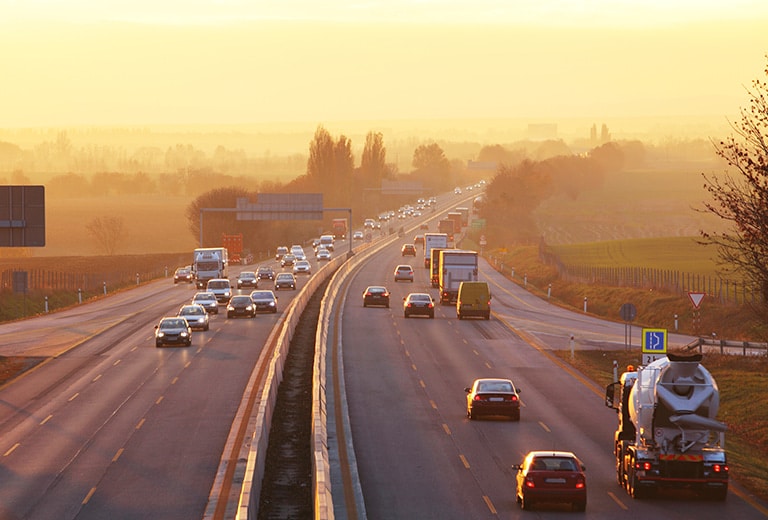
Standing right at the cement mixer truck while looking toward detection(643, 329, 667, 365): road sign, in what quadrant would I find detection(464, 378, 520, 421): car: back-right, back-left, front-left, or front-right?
front-left

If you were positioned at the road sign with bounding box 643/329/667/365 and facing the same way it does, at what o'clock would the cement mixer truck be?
The cement mixer truck is roughly at 12 o'clock from the road sign.

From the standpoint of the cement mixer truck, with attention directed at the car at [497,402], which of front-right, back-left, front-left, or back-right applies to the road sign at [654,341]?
front-right

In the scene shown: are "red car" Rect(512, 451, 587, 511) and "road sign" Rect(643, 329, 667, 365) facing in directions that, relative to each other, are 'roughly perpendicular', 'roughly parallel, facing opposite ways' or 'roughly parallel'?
roughly parallel, facing opposite ways

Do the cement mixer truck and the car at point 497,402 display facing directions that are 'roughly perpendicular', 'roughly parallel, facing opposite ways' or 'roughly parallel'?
roughly parallel

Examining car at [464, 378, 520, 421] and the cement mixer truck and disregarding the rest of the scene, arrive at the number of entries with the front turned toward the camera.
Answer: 0

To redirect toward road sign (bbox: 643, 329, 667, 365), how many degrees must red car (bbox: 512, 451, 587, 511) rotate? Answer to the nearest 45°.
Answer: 0° — it already faces it

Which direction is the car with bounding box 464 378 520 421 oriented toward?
away from the camera

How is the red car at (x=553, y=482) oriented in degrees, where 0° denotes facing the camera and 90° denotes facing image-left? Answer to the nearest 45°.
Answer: approximately 180°

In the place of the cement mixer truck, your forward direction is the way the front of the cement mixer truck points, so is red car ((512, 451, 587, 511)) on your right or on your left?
on your left

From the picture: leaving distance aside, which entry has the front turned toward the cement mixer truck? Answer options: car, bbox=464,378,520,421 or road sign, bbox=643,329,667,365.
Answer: the road sign

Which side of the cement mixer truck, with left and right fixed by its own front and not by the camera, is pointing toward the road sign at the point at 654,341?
front

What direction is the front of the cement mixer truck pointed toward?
away from the camera

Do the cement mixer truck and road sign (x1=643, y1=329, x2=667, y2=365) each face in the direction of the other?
yes

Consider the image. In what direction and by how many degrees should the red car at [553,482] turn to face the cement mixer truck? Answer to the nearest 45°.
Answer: approximately 90° to its right

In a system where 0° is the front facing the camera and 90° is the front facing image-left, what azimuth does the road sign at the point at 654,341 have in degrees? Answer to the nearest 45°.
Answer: approximately 0°

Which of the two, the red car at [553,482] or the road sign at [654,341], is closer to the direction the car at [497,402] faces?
the road sign
